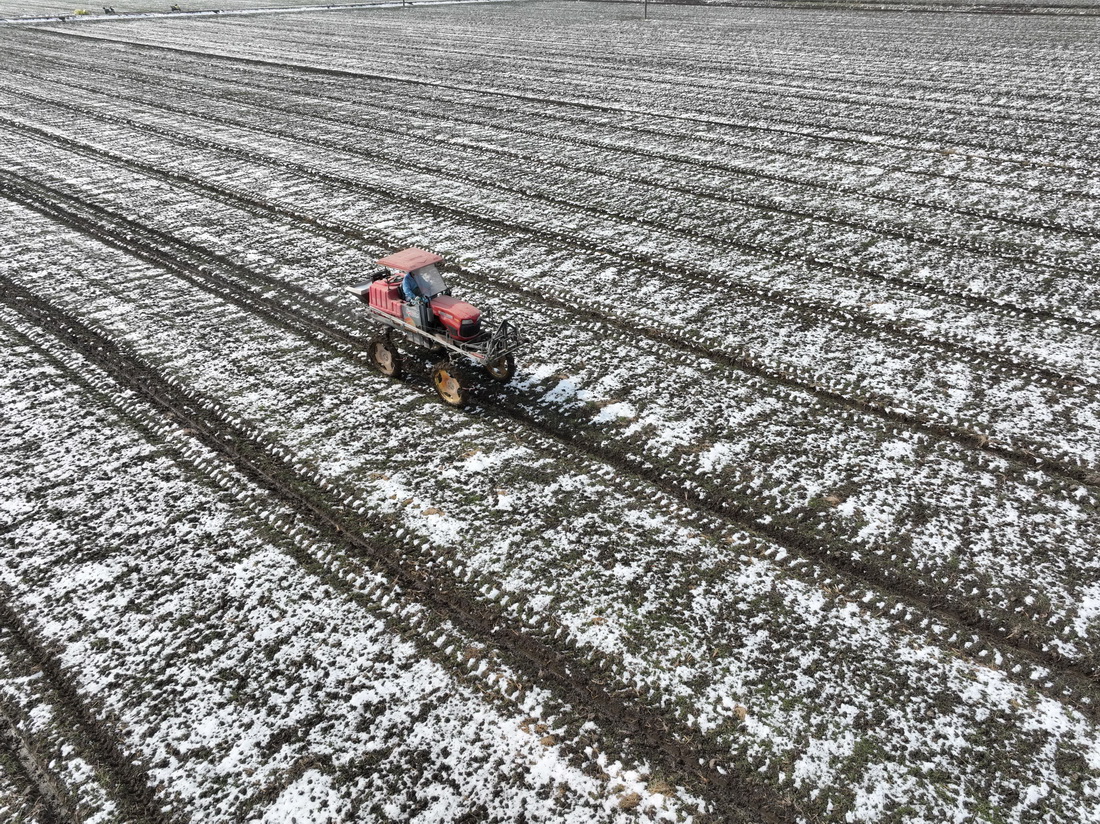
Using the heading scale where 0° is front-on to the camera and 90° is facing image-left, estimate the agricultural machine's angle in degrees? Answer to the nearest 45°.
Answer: approximately 315°
